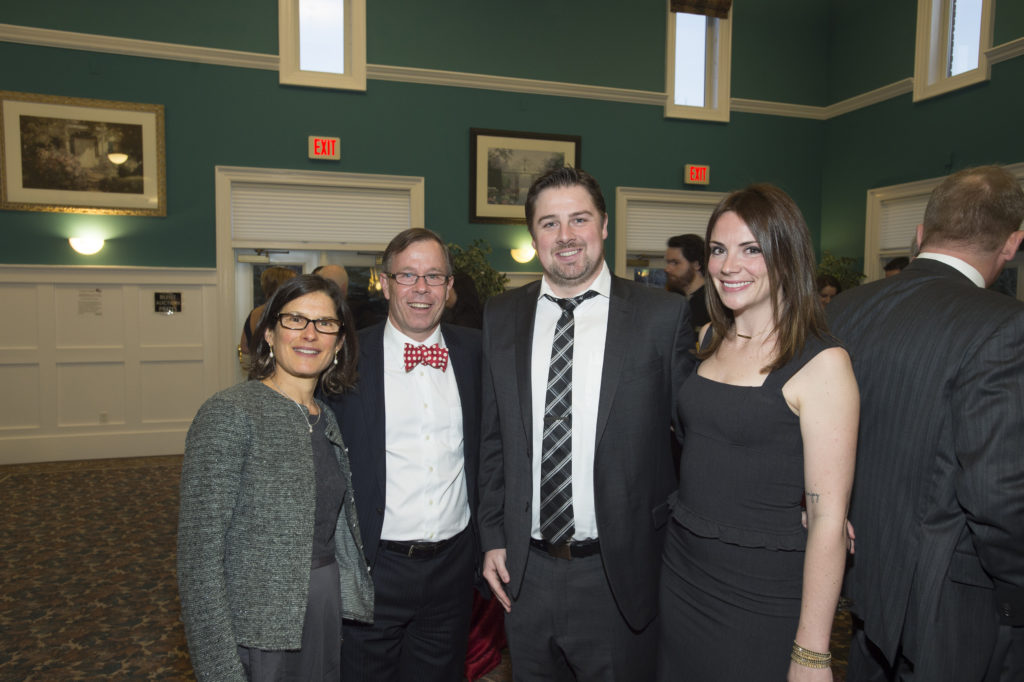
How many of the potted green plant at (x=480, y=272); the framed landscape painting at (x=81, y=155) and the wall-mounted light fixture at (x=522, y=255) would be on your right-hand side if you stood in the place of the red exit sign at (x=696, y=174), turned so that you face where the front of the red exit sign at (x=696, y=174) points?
3

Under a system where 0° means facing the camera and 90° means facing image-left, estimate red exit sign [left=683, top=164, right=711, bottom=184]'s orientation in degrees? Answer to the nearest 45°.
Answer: approximately 315°

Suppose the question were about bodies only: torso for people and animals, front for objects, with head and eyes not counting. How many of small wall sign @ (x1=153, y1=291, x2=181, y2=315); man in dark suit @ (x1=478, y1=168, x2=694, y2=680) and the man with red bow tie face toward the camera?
3

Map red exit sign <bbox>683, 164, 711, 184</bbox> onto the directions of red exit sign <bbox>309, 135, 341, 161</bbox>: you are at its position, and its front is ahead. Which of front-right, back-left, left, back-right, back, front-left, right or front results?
left

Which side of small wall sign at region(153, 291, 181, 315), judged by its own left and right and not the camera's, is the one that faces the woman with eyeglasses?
front

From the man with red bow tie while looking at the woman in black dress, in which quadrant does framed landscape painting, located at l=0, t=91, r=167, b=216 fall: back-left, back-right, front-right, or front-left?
back-left

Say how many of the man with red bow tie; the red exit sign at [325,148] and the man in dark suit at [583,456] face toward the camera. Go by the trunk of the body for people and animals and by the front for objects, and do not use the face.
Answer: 3

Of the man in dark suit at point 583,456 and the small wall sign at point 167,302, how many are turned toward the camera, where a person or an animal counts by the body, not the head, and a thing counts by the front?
2

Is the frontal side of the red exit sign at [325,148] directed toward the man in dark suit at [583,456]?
yes
